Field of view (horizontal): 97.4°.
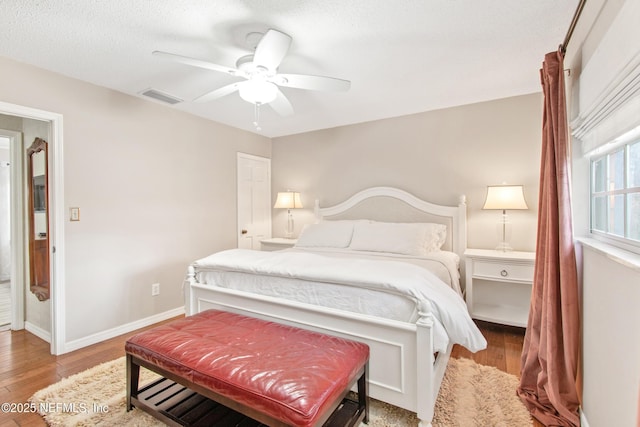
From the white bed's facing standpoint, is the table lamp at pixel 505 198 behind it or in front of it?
behind

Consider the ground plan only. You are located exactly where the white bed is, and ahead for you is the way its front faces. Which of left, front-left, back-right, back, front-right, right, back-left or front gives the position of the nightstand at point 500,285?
back

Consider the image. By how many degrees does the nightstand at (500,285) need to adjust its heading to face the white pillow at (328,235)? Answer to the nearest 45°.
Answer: approximately 90° to its right

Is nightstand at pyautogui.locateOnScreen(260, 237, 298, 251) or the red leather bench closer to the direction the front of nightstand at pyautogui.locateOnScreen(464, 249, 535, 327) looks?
the red leather bench

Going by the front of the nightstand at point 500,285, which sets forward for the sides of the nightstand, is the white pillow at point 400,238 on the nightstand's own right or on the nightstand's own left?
on the nightstand's own right

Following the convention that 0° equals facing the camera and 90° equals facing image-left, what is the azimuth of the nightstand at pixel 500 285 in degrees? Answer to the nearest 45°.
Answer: approximately 0°

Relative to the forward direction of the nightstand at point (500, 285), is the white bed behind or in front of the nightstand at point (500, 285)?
in front

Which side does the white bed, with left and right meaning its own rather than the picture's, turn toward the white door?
right

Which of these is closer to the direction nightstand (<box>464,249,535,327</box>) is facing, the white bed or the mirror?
the white bed

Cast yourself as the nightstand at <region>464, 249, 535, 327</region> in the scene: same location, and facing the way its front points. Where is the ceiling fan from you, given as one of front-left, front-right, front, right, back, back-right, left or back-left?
front-right

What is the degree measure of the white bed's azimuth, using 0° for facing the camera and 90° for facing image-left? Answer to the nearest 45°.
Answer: approximately 45°
